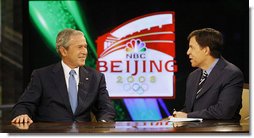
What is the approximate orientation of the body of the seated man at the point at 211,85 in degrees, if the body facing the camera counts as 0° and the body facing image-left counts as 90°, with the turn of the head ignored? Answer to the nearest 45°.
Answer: approximately 45°

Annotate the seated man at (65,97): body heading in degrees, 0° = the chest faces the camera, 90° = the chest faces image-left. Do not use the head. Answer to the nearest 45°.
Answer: approximately 315°

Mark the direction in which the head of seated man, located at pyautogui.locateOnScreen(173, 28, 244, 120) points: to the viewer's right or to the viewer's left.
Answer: to the viewer's left

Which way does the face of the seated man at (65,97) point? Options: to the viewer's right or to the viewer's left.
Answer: to the viewer's right
